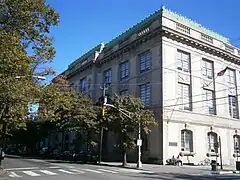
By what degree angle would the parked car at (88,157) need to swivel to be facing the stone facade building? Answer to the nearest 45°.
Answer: approximately 135° to its right

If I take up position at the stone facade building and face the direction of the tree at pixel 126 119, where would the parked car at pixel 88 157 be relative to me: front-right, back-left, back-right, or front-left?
front-right

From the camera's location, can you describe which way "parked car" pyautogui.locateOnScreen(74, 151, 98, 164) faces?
facing away from the viewer and to the left of the viewer

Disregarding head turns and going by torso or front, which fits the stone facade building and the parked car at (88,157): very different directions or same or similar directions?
very different directions
